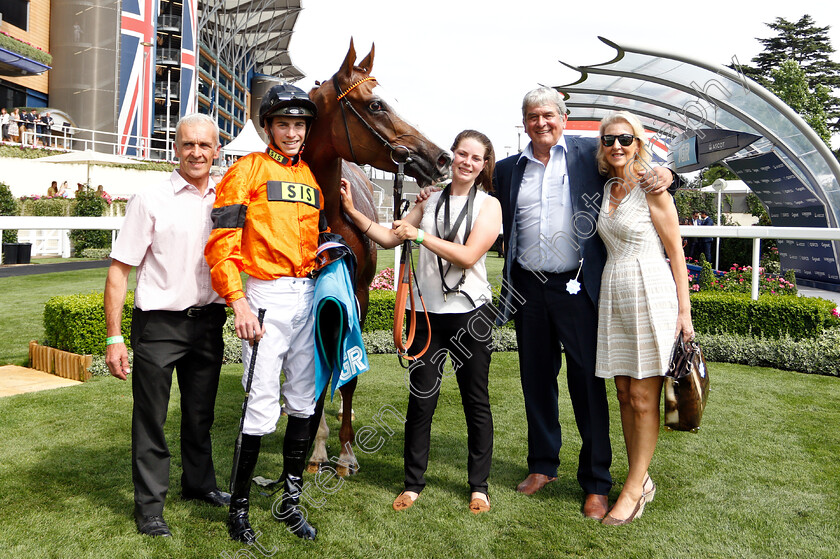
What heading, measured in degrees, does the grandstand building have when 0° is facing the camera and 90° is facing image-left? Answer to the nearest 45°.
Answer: approximately 315°

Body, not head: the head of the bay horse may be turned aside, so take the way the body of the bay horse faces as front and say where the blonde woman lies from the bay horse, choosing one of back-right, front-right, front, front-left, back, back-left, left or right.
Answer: front-left

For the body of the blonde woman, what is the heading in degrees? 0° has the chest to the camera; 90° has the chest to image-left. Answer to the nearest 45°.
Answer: approximately 45°

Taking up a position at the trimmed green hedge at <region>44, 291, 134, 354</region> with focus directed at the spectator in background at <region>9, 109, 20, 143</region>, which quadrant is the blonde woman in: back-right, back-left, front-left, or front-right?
back-right

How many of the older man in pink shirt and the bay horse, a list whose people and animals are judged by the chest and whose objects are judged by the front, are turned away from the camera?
0

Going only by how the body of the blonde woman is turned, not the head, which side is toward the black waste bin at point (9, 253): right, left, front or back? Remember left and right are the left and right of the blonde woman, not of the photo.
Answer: right

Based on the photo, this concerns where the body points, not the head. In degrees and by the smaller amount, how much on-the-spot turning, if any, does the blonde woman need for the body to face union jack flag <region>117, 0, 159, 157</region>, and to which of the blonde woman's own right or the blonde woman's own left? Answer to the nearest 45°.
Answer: approximately 90° to the blonde woman's own right

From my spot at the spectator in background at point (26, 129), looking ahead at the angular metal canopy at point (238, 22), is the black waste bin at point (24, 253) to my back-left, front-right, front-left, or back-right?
back-right

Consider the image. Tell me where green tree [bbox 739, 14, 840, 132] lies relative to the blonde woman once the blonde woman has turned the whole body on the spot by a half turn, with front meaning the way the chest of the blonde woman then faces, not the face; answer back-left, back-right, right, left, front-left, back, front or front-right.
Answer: front-left

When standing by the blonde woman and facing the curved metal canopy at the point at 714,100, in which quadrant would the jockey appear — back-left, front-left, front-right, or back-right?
back-left

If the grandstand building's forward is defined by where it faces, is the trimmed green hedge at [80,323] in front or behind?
in front
